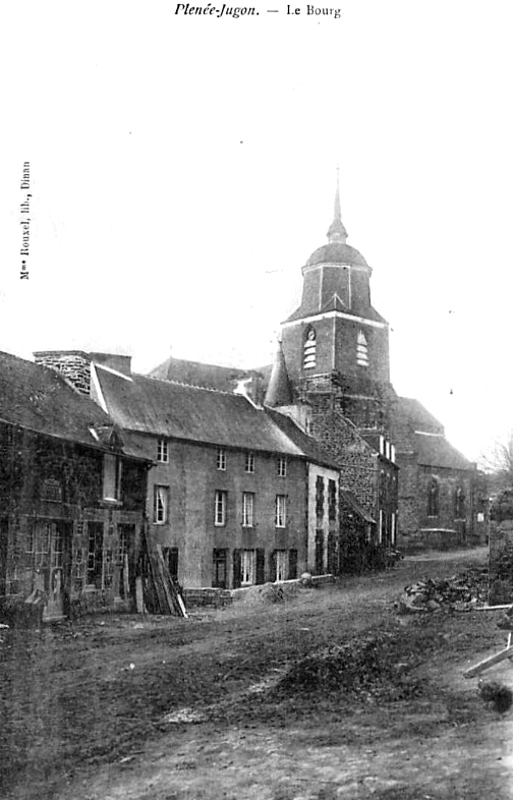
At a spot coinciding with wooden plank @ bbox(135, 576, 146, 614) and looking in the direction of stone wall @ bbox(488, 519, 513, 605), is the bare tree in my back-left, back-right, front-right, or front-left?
front-left

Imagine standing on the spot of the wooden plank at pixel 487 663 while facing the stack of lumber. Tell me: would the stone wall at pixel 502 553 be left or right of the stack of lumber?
right

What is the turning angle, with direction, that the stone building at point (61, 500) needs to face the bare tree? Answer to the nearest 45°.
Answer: approximately 45° to its left

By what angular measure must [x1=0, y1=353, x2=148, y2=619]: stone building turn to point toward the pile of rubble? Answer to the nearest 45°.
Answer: approximately 45° to its left

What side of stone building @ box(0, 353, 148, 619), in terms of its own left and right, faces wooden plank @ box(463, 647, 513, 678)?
front

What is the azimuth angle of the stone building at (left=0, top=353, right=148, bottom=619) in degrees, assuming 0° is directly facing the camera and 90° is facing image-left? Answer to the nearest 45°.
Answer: approximately 315°

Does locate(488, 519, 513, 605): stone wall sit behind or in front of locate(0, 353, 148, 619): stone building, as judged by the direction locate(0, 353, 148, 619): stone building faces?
in front
